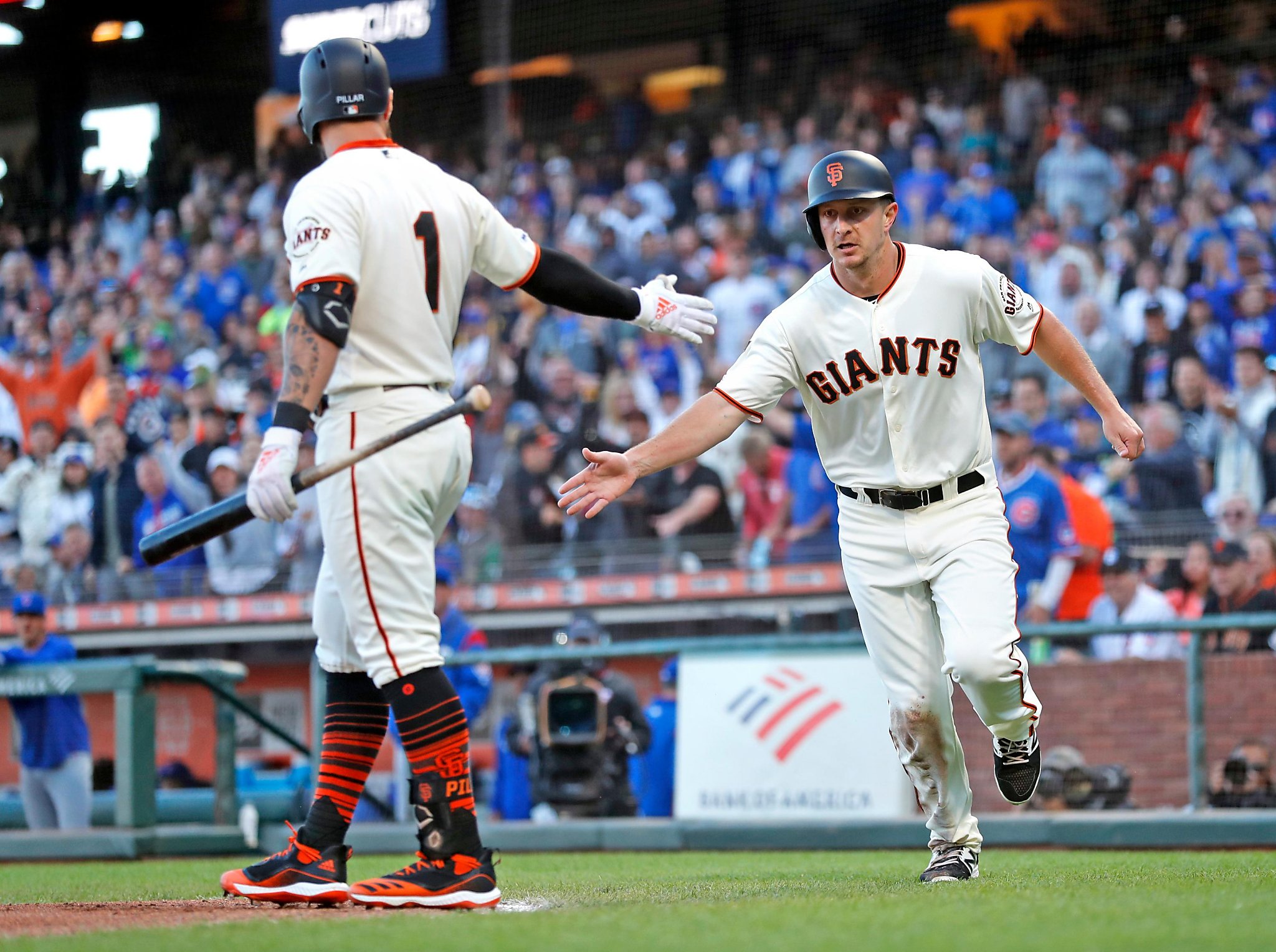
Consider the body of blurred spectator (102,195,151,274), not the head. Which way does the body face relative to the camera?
toward the camera

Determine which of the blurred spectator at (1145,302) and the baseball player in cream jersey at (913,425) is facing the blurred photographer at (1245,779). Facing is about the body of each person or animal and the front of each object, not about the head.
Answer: the blurred spectator at (1145,302)

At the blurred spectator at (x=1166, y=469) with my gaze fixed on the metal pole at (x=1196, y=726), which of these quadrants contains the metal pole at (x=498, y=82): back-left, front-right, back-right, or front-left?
back-right

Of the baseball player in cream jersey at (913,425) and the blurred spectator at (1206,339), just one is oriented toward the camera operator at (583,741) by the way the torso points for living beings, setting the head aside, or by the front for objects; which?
the blurred spectator

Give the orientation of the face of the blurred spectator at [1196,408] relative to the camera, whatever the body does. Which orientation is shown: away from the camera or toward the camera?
toward the camera

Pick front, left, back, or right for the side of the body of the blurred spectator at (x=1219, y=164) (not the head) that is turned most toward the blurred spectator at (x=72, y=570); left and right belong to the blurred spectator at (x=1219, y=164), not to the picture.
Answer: right

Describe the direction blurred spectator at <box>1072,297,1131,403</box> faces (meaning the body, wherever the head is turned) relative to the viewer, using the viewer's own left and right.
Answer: facing the viewer and to the left of the viewer

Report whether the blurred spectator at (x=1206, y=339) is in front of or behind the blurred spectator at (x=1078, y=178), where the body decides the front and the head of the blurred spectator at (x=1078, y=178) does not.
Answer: in front

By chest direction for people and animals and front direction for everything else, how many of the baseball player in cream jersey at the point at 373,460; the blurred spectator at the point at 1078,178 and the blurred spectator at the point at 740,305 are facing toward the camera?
2

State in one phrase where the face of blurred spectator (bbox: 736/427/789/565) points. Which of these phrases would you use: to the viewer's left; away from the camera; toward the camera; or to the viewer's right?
toward the camera

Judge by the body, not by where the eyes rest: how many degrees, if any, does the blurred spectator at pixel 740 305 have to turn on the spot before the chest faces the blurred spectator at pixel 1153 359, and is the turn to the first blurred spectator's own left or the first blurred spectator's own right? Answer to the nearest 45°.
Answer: approximately 45° to the first blurred spectator's own left

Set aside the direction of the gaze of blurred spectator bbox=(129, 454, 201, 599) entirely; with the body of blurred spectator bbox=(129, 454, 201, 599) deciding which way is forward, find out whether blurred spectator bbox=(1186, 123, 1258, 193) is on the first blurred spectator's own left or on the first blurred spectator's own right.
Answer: on the first blurred spectator's own left

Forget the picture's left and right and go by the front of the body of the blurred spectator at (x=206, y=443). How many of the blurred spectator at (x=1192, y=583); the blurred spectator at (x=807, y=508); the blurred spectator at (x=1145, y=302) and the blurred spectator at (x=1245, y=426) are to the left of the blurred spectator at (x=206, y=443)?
4

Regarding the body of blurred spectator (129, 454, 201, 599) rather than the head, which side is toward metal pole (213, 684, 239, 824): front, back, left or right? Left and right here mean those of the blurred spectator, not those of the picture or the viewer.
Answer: front

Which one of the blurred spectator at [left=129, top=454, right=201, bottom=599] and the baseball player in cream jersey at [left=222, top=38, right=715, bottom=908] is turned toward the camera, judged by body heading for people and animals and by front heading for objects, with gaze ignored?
the blurred spectator

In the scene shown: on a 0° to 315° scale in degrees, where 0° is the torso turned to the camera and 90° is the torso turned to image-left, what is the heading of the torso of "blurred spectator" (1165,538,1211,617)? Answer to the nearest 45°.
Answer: approximately 45°

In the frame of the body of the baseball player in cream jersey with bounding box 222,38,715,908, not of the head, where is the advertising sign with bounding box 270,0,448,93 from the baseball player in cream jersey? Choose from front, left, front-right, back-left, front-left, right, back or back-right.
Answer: front-right

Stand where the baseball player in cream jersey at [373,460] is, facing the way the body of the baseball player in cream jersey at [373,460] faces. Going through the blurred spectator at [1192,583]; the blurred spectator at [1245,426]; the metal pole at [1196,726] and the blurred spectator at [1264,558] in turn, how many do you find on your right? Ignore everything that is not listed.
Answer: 4

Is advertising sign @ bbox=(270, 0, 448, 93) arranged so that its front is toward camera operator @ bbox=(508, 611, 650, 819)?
yes

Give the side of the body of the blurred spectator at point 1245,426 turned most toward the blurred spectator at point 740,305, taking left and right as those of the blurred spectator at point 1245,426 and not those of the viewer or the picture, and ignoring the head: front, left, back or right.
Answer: right

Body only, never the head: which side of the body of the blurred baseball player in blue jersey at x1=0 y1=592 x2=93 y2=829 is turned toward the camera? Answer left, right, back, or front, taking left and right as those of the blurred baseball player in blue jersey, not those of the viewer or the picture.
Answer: front
